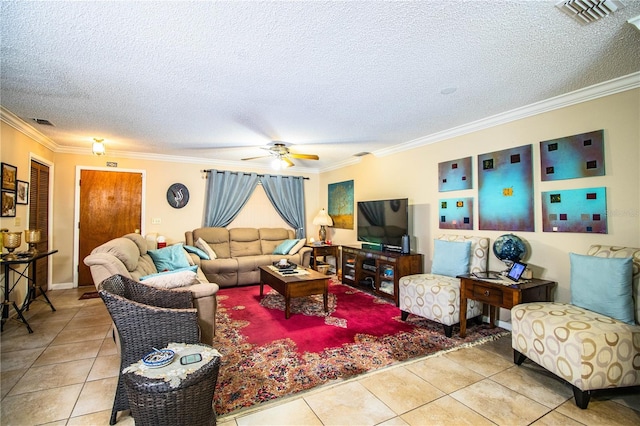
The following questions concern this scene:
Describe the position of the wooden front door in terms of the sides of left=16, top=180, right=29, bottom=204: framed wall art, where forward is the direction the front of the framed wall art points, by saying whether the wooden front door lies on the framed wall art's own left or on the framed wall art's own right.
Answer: on the framed wall art's own left

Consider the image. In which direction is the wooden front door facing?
toward the camera

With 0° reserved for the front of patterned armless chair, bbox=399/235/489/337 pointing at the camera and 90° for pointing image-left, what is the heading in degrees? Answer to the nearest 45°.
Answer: approximately 45°

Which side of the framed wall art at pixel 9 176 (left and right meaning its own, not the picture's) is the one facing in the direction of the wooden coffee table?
front

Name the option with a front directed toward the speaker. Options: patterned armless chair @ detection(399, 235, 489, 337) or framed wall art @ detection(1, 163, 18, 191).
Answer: the framed wall art

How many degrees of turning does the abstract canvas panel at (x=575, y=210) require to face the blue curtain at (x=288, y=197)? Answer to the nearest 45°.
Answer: approximately 45° to its right

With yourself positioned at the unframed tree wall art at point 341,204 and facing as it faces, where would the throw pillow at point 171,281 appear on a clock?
The throw pillow is roughly at 11 o'clock from the unframed tree wall art.

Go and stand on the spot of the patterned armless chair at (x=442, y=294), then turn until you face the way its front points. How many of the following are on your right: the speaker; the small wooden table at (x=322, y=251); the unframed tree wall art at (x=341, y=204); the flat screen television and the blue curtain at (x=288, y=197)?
5

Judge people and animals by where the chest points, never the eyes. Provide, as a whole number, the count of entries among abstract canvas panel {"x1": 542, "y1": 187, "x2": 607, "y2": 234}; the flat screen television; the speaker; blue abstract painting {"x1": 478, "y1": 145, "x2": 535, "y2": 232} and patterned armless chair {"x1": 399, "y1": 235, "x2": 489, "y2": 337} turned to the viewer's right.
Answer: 0

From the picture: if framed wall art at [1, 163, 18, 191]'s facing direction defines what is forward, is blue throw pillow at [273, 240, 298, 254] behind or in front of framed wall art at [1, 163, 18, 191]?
in front

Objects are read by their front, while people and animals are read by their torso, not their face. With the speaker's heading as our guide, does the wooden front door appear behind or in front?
in front

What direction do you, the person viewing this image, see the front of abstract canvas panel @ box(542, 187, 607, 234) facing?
facing the viewer and to the left of the viewer

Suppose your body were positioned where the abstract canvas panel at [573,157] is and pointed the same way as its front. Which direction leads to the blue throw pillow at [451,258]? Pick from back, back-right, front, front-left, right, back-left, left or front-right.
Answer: front-right

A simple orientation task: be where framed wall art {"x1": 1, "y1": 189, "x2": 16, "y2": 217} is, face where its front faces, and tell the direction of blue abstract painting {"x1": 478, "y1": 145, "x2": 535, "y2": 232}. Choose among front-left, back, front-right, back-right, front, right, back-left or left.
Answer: front

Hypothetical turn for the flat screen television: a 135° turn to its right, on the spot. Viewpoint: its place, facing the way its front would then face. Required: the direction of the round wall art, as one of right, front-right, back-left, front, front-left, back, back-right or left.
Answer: left

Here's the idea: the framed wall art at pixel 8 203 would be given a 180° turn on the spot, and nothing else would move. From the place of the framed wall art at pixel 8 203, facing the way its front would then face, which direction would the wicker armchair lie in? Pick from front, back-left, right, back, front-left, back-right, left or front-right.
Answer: back-left

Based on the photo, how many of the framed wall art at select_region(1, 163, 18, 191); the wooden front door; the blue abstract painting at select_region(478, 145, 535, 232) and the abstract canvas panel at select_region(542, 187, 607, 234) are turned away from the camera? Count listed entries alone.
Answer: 0

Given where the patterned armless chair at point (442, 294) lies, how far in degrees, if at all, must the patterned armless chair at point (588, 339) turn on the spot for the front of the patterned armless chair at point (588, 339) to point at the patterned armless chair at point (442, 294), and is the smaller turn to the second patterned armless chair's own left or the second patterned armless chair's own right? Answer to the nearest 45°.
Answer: approximately 90° to the second patterned armless chair's own right

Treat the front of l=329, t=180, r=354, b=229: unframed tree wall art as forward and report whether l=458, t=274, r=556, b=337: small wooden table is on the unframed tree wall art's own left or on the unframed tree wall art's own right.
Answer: on the unframed tree wall art's own left

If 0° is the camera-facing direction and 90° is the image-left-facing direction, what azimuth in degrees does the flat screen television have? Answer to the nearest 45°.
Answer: approximately 45°

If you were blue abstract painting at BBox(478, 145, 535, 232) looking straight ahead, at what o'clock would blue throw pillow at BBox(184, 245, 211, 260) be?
The blue throw pillow is roughly at 1 o'clock from the blue abstract painting.

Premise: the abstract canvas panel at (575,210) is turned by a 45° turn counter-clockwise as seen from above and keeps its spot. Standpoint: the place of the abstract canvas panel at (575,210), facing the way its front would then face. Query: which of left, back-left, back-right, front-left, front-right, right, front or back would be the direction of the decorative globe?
right
